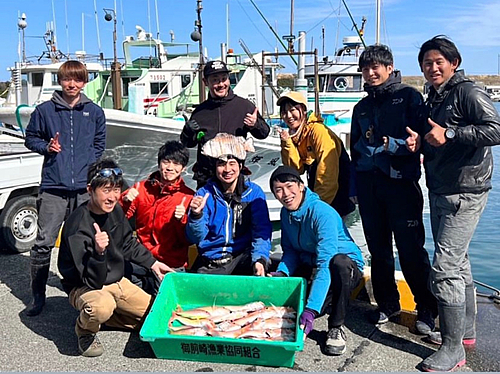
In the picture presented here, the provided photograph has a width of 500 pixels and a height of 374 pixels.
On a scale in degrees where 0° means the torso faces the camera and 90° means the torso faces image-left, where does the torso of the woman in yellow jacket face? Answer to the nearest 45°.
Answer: approximately 45°

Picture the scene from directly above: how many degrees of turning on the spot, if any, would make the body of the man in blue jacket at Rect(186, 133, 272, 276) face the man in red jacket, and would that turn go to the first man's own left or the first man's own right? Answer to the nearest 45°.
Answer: approximately 90° to the first man's own right

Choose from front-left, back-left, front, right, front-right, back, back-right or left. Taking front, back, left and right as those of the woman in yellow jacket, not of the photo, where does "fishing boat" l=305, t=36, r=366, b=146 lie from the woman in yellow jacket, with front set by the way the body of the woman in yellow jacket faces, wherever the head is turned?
back-right

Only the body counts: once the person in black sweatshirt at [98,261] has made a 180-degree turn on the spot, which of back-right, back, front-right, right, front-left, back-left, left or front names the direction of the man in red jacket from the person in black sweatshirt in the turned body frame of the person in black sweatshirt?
right

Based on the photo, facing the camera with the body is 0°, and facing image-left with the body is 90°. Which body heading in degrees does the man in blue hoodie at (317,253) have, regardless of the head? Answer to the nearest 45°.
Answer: approximately 45°

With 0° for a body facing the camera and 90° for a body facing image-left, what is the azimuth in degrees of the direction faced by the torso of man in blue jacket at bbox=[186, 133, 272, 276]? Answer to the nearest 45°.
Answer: approximately 0°

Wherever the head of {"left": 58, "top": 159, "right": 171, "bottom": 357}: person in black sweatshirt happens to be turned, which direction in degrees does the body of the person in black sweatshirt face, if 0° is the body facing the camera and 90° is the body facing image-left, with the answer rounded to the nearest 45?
approximately 315°
